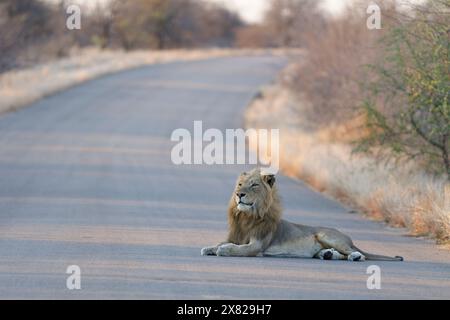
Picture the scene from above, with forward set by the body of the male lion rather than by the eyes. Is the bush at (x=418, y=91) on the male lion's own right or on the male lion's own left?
on the male lion's own right

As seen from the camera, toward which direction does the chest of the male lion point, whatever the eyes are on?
to the viewer's left
